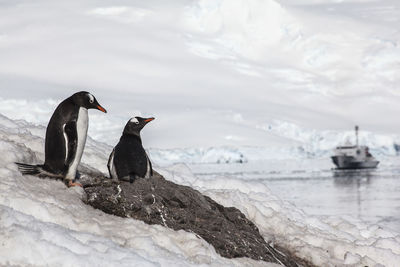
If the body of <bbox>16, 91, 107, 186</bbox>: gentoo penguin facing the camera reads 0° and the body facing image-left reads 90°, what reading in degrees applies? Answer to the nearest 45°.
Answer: approximately 270°

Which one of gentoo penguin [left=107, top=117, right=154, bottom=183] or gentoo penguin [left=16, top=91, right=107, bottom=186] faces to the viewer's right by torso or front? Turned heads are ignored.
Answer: gentoo penguin [left=16, top=91, right=107, bottom=186]

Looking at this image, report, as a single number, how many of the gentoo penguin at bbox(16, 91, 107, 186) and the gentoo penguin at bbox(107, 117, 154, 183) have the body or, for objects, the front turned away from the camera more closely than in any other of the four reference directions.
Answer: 1

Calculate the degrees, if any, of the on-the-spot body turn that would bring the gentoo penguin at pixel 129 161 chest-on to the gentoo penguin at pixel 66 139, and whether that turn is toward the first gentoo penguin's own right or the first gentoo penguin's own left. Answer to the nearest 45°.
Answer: approximately 135° to the first gentoo penguin's own left

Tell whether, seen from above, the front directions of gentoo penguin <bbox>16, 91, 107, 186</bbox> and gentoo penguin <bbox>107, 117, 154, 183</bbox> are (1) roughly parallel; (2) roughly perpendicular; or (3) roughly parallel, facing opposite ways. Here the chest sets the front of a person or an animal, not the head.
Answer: roughly perpendicular

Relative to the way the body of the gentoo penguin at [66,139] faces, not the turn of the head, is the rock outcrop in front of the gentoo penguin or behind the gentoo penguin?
in front

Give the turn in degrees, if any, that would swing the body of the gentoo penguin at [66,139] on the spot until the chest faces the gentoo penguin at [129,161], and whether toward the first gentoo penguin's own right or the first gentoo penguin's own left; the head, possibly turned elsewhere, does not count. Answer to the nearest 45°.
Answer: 0° — it already faces it

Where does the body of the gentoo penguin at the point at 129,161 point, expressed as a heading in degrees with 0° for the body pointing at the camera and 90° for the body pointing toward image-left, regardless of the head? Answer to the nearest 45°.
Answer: approximately 180°
